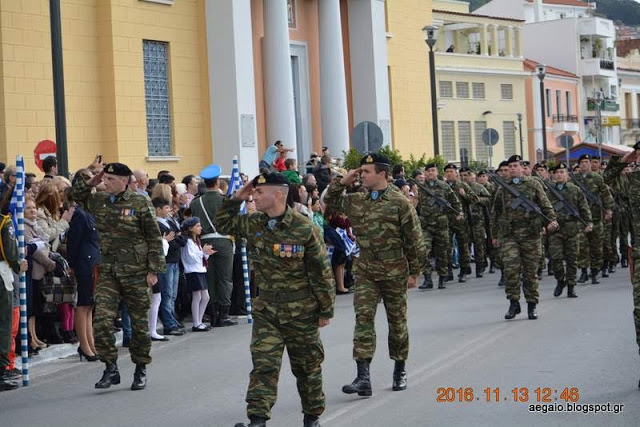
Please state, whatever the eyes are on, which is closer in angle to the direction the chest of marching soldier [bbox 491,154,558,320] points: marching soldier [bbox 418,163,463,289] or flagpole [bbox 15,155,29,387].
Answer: the flagpole

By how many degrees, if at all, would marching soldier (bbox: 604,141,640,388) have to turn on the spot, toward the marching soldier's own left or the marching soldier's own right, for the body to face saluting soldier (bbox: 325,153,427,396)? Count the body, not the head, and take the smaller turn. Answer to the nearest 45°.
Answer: approximately 90° to the marching soldier's own right

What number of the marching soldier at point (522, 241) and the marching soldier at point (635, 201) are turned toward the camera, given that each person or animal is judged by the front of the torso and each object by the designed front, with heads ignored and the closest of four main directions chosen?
2

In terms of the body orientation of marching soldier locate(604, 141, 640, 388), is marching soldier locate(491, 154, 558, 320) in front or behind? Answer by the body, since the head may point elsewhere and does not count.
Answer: behind

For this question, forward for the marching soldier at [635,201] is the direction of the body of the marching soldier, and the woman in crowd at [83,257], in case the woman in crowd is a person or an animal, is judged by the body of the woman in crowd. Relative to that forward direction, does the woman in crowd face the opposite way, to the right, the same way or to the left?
to the left

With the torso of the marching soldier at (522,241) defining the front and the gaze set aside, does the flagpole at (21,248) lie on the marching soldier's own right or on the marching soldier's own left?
on the marching soldier's own right

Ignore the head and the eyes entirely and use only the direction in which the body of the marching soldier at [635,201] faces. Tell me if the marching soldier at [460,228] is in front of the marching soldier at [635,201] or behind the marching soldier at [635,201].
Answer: behind

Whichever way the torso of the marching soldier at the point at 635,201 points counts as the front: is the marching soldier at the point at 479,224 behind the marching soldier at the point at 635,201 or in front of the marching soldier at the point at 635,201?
behind

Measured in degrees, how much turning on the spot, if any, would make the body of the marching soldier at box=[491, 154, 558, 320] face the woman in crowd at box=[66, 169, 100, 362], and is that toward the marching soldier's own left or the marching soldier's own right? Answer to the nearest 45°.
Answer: approximately 45° to the marching soldier's own right

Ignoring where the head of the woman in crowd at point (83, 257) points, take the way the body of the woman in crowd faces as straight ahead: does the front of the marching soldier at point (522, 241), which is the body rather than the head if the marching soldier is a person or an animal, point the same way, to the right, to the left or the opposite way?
to the right
